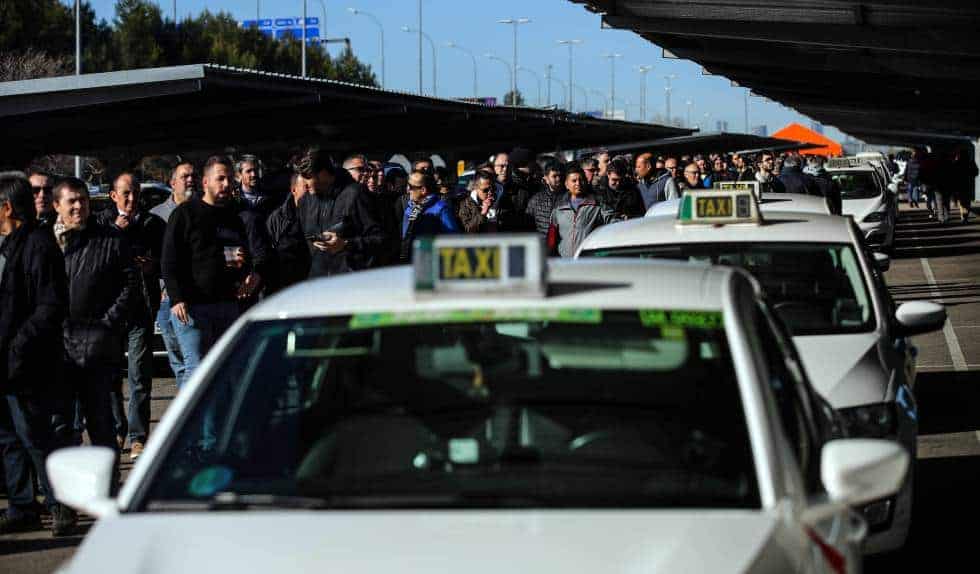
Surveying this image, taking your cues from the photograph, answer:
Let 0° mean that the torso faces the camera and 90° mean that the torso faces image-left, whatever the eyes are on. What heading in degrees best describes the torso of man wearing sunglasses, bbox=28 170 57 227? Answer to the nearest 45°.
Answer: approximately 0°

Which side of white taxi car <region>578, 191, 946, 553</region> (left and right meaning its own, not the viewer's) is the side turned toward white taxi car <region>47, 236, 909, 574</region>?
front

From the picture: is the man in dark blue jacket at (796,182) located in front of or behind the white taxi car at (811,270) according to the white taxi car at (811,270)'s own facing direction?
behind

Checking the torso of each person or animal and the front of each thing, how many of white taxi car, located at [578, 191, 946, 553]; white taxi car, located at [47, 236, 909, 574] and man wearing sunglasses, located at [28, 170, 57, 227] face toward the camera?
3

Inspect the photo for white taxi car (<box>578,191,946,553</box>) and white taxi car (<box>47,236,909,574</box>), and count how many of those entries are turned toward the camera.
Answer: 2

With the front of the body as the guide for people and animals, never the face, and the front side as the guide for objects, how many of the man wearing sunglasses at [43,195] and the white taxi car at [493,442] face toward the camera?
2

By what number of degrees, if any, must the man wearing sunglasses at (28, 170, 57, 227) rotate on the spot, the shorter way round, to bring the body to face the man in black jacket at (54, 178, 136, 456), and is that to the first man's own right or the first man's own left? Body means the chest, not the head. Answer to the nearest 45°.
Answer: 0° — they already face them

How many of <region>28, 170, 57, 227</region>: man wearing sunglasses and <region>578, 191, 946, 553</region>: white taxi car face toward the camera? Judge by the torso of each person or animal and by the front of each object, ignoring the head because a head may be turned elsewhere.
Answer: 2
